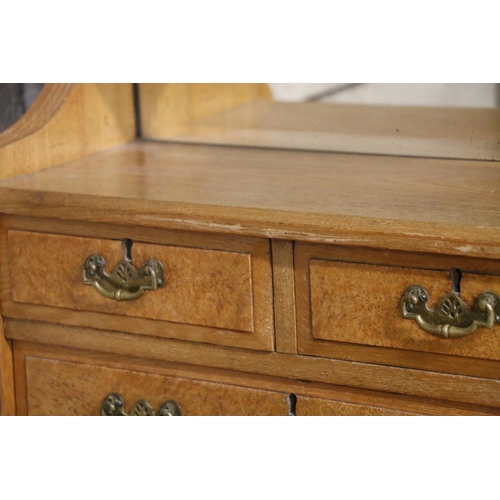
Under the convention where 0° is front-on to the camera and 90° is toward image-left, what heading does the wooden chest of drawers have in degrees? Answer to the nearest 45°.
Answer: approximately 45°
